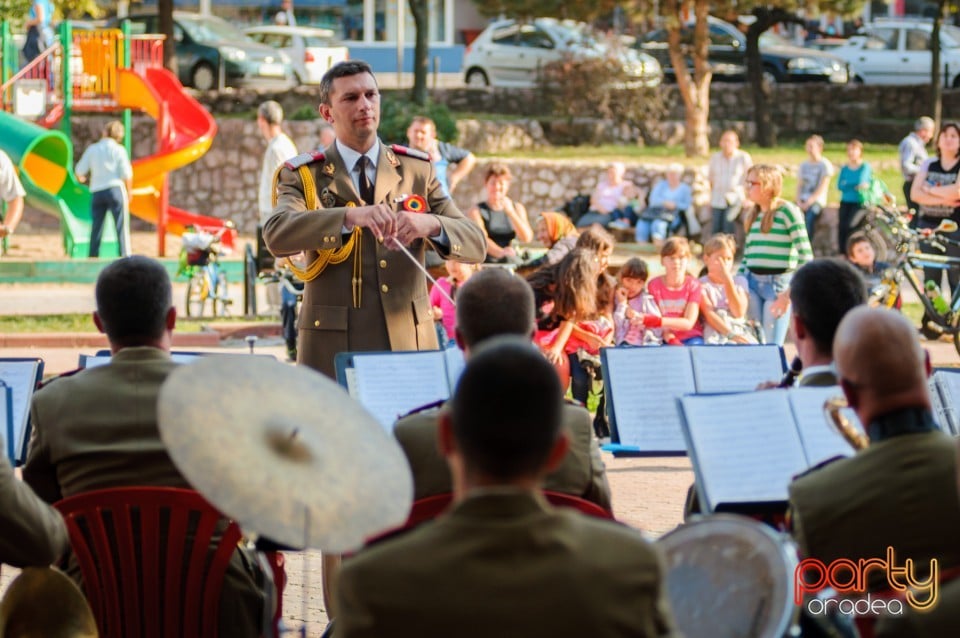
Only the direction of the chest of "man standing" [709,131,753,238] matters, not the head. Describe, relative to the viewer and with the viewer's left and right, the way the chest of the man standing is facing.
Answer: facing the viewer

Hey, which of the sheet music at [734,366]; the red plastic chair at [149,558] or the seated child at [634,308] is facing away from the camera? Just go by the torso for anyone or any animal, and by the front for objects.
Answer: the red plastic chair

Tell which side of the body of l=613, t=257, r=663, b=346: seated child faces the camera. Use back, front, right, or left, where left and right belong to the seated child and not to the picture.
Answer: front

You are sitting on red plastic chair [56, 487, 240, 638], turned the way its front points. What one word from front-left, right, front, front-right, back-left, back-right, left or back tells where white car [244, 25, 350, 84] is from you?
front

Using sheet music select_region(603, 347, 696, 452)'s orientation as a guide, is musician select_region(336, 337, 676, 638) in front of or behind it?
in front

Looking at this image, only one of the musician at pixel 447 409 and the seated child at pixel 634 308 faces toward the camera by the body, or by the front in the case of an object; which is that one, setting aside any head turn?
the seated child

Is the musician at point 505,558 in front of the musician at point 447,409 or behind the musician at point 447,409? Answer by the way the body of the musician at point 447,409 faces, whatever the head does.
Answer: behind

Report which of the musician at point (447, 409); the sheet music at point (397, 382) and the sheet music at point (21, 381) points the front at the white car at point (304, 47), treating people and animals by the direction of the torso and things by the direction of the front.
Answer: the musician

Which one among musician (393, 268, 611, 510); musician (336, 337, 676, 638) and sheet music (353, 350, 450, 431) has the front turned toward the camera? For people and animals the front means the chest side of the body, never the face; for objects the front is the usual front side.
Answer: the sheet music

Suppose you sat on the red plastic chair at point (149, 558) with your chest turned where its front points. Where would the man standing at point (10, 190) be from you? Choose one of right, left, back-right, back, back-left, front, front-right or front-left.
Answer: front

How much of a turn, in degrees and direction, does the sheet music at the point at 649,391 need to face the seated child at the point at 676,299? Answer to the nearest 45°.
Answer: approximately 180°

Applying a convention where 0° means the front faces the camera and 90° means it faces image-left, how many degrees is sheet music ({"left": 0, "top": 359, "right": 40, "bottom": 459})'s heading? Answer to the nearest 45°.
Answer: approximately 0°

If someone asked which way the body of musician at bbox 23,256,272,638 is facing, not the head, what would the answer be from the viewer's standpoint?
away from the camera

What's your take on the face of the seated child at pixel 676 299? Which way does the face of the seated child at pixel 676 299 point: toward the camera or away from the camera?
toward the camera

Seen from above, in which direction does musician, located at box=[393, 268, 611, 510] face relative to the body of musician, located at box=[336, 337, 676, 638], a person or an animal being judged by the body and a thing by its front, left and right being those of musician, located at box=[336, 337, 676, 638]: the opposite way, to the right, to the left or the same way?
the same way

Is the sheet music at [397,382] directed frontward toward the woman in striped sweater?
no

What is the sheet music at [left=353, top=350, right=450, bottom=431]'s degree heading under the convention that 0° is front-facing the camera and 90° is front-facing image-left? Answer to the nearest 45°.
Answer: approximately 0°

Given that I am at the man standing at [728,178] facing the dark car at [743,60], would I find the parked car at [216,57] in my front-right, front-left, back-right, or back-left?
front-left

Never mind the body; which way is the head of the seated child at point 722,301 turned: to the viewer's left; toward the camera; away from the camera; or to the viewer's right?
toward the camera

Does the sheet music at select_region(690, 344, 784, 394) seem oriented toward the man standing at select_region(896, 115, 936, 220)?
no

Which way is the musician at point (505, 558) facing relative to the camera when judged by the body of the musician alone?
away from the camera

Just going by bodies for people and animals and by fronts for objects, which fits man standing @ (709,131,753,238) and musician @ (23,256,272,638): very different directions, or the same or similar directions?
very different directions

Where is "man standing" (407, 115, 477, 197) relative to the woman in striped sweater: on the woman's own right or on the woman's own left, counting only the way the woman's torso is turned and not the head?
on the woman's own right
